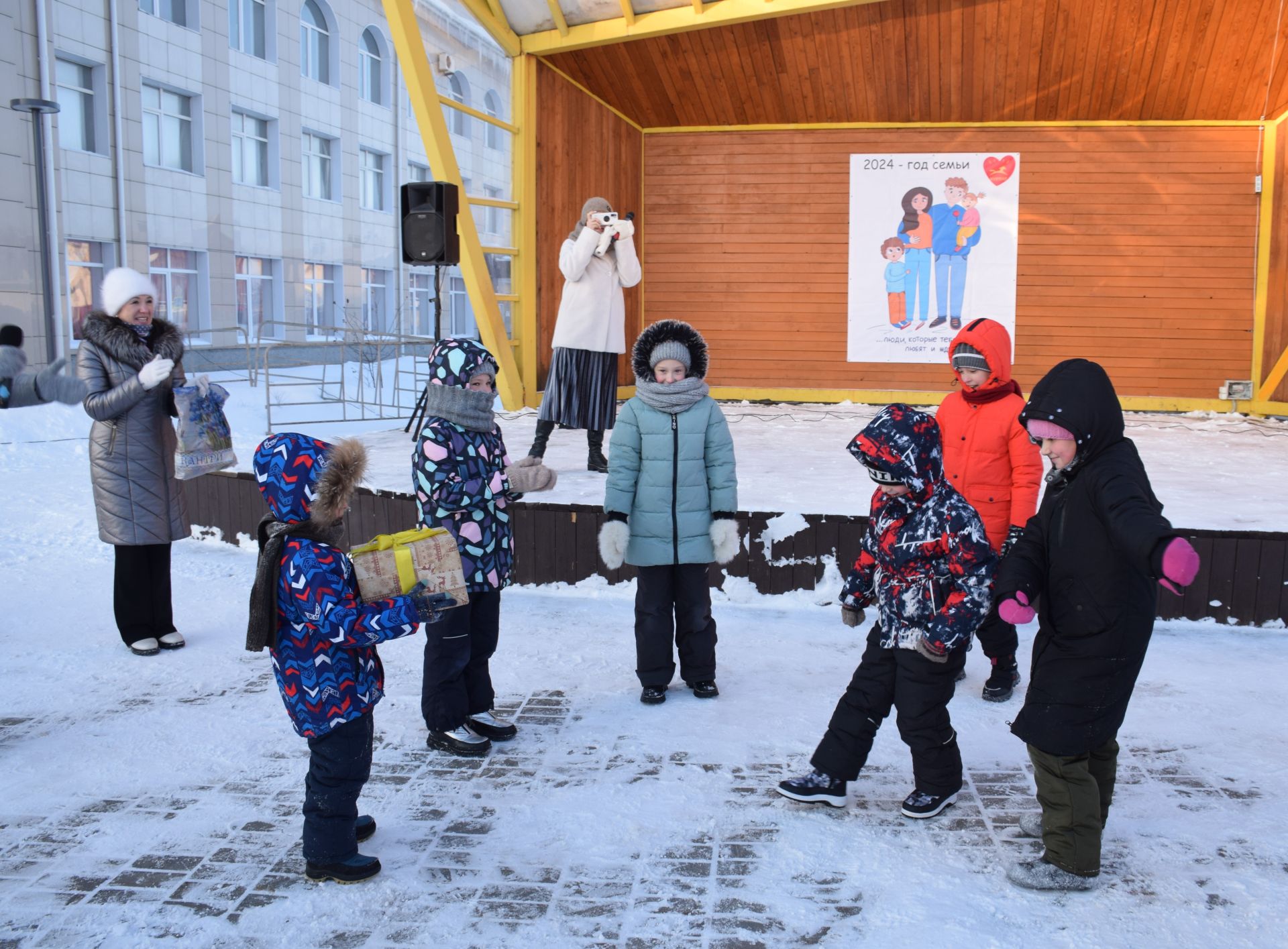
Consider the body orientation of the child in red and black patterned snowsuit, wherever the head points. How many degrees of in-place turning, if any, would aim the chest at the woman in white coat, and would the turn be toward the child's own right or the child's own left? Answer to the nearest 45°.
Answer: approximately 90° to the child's own right

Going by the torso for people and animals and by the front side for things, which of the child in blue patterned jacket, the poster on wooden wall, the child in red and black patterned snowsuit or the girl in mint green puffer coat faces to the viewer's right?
the child in blue patterned jacket

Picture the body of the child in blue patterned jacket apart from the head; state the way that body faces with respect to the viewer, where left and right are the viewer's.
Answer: facing to the right of the viewer

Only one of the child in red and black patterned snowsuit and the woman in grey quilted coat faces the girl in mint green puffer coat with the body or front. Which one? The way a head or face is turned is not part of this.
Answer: the woman in grey quilted coat

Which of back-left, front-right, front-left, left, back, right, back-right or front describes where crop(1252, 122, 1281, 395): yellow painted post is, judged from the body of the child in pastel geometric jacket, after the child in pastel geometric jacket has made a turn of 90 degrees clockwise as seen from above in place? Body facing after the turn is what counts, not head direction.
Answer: back

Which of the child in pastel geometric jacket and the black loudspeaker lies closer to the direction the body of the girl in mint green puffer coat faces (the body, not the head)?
the child in pastel geometric jacket

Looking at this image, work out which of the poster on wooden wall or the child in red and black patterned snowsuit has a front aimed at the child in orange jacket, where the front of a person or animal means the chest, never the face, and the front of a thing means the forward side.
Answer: the poster on wooden wall

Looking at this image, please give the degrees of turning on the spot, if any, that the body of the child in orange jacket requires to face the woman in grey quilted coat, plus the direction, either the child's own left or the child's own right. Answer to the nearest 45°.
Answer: approximately 45° to the child's own right

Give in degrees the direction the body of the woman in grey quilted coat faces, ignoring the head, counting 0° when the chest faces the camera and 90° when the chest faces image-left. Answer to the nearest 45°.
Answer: approximately 315°

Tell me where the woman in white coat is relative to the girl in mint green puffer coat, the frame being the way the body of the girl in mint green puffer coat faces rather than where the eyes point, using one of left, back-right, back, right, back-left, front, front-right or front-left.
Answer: back

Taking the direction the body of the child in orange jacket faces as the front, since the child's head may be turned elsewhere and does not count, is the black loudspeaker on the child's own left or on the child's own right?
on the child's own right
